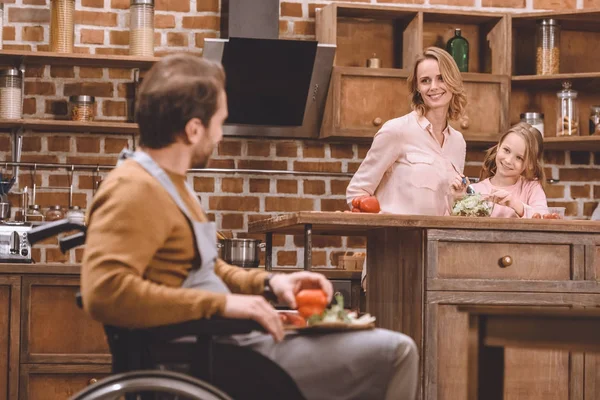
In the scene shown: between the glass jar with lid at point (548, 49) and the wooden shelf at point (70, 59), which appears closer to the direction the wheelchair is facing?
the glass jar with lid

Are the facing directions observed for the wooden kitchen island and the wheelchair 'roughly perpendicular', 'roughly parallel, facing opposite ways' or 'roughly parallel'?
roughly perpendicular

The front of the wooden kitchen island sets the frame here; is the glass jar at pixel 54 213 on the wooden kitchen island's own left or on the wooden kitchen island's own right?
on the wooden kitchen island's own right

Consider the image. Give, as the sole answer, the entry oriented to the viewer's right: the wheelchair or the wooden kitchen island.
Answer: the wheelchair

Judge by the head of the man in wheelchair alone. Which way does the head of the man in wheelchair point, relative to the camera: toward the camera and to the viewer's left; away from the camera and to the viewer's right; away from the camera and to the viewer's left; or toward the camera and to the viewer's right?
away from the camera and to the viewer's right

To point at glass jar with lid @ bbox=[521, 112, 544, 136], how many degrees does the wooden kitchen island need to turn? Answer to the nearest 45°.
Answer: approximately 180°

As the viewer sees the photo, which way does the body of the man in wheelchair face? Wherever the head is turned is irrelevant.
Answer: to the viewer's right

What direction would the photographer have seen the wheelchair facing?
facing to the right of the viewer

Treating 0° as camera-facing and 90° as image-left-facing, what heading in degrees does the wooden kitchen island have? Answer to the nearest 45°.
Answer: approximately 0°

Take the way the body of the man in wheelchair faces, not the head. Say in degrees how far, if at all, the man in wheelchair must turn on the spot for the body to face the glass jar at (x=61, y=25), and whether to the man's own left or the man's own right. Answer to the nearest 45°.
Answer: approximately 90° to the man's own left

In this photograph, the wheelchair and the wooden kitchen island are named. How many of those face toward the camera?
1
